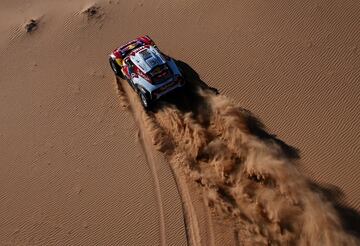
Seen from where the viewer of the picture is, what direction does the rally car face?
facing away from the viewer and to the left of the viewer
